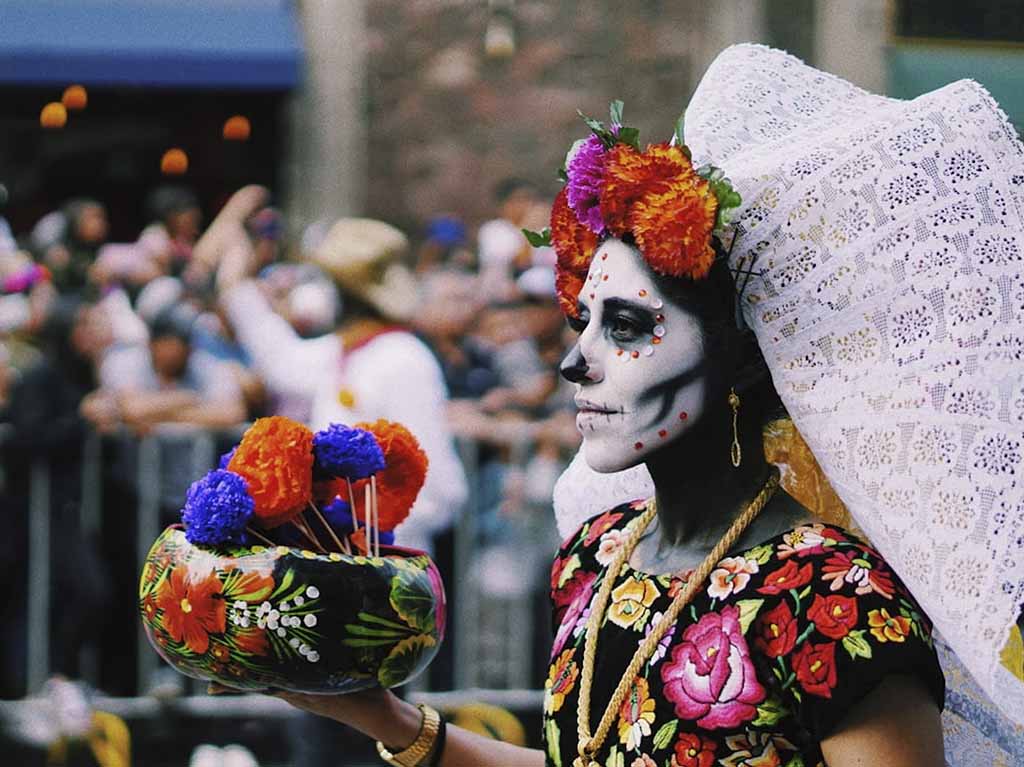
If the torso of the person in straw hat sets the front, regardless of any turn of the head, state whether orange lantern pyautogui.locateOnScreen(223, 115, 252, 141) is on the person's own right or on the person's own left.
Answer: on the person's own right

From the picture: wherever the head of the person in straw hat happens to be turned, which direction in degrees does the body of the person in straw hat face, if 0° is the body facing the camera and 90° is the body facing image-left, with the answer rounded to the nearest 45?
approximately 45°

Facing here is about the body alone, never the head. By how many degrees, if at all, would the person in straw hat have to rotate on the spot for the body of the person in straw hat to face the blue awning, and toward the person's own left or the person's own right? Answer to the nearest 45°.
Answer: approximately 135° to the person's own right

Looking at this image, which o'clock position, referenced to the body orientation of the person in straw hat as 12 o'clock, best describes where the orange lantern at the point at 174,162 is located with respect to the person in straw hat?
The orange lantern is roughly at 4 o'clock from the person in straw hat.

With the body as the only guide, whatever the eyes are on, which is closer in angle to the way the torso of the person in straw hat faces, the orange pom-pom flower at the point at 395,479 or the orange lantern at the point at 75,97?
the orange pom-pom flower

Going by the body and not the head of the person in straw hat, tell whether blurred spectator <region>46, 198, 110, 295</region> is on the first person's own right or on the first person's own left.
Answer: on the first person's own right

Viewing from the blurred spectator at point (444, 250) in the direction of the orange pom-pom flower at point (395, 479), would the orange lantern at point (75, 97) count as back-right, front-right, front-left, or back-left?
back-right

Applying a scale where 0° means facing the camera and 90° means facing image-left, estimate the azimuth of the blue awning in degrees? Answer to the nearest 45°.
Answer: approximately 0°
